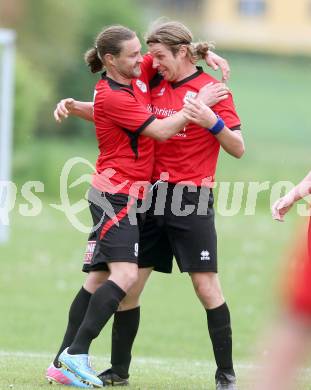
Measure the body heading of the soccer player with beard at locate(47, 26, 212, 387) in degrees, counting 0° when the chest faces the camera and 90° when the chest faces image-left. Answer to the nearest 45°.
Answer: approximately 270°

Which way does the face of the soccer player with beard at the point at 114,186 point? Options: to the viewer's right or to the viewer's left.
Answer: to the viewer's right
